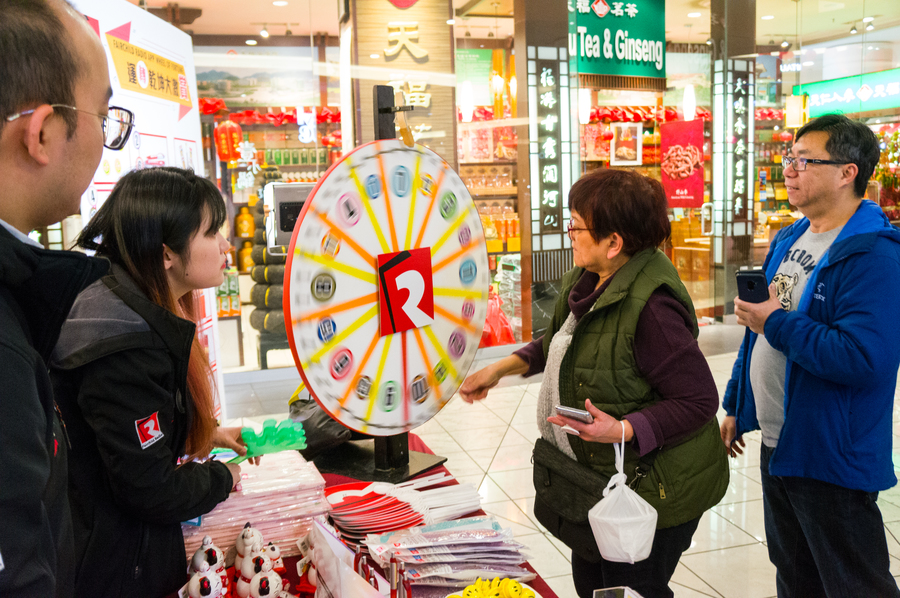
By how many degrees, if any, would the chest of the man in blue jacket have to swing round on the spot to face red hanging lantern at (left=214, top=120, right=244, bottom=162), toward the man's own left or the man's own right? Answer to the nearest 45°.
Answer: approximately 90° to the man's own right

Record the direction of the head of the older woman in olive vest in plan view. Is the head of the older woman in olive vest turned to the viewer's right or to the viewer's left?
to the viewer's left

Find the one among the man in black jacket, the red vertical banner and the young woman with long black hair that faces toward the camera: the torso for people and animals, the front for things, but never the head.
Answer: the red vertical banner

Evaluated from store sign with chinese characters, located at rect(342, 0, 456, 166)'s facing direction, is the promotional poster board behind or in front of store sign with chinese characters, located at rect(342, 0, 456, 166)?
in front

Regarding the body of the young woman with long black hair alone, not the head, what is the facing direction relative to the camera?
to the viewer's right

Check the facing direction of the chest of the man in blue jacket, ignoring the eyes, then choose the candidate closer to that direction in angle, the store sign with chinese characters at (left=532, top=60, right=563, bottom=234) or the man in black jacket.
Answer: the man in black jacket

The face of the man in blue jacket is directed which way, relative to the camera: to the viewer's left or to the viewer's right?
to the viewer's left

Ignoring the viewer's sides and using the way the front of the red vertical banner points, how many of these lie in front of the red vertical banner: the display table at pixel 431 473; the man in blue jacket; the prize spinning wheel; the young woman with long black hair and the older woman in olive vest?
5

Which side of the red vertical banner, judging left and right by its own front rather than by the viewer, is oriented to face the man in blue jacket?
front

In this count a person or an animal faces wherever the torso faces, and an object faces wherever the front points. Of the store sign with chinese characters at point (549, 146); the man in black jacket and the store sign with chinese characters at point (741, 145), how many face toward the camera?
2

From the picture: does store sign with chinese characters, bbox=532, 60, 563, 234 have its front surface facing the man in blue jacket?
yes

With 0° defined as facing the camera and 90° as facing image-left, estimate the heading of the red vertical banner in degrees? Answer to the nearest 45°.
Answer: approximately 0°

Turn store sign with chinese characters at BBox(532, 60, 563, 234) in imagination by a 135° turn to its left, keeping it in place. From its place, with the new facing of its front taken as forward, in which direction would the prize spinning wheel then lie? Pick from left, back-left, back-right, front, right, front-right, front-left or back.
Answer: back-right

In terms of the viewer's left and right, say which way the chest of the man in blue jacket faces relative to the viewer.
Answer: facing the viewer and to the left of the viewer

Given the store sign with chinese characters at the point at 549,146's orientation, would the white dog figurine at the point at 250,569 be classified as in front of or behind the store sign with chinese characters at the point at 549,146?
in front
